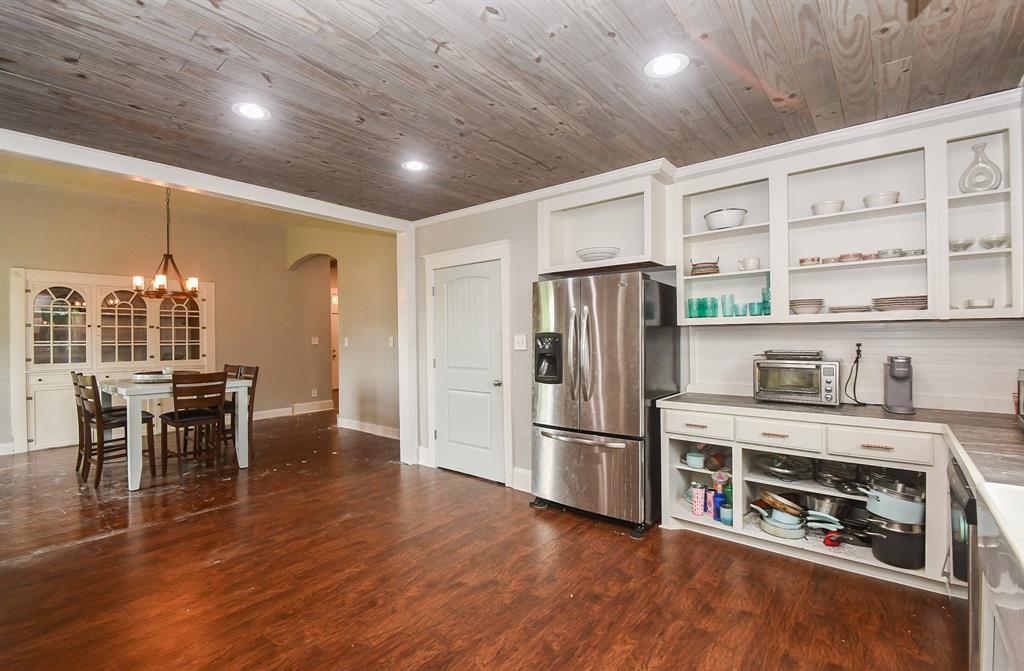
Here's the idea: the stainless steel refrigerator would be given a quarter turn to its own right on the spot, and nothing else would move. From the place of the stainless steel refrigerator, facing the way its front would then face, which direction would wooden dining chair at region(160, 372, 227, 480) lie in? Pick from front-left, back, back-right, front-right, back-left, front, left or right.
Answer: front-left

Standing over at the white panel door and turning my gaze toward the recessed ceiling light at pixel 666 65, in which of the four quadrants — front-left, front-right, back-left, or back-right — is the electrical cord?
front-left

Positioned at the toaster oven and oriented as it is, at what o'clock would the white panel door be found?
The white panel door is roughly at 3 o'clock from the toaster oven.

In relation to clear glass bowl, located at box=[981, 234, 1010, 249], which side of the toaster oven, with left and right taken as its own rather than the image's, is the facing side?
left

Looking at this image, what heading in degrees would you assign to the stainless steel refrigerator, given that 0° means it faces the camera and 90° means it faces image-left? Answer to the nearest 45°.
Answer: approximately 45°

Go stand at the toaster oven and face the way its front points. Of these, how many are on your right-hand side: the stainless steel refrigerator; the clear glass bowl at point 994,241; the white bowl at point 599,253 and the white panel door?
3

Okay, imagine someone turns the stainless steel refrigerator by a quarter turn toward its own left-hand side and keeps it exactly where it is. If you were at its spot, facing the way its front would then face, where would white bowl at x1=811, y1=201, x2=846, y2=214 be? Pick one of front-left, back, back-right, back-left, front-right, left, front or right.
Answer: front-left

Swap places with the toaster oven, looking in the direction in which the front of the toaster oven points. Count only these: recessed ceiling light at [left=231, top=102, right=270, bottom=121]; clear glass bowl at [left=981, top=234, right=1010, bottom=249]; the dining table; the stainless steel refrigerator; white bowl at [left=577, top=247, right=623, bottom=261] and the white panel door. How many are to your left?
1

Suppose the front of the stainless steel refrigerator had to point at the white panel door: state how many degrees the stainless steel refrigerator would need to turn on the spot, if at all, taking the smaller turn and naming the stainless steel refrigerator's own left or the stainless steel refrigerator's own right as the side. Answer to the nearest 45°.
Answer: approximately 90° to the stainless steel refrigerator's own right

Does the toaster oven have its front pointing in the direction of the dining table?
no

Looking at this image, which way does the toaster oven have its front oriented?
toward the camera

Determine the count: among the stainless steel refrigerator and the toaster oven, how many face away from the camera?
0

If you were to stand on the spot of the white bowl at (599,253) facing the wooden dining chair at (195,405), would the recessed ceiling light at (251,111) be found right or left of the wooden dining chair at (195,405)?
left
